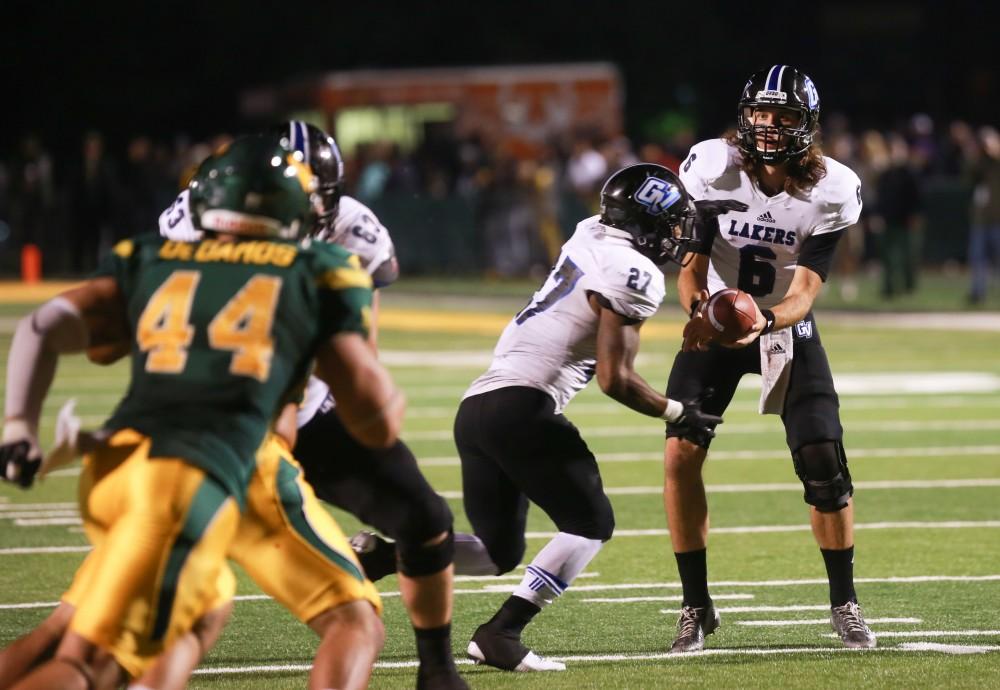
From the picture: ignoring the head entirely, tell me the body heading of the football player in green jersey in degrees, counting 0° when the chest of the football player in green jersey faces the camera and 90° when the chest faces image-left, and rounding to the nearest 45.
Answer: approximately 225°

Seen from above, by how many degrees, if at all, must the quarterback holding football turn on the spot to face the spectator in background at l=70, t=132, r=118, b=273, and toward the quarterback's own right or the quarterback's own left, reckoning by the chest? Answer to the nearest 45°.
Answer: approximately 135° to the quarterback's own right

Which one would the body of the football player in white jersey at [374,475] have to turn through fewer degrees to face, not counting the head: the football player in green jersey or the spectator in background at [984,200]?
the football player in green jersey

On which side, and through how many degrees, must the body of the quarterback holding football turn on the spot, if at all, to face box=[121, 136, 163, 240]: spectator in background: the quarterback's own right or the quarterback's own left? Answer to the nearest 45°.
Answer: approximately 135° to the quarterback's own right

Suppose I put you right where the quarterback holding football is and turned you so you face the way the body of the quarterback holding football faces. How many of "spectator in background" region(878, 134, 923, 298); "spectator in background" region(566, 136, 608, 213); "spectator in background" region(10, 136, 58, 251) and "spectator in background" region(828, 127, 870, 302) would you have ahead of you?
0

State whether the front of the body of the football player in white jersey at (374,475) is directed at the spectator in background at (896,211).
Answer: no

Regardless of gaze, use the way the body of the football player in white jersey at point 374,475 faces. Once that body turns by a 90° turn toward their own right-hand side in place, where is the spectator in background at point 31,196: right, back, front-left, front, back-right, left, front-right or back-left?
front-right

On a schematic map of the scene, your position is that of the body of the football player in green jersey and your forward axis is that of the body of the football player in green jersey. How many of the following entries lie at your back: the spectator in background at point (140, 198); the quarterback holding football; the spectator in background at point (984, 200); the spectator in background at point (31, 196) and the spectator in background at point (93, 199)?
0

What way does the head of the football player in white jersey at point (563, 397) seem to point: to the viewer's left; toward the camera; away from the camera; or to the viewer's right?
to the viewer's right

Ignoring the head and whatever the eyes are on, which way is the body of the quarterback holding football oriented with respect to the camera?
toward the camera

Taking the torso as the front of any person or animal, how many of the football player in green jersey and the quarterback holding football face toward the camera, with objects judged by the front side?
1

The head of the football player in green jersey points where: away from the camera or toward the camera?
away from the camera

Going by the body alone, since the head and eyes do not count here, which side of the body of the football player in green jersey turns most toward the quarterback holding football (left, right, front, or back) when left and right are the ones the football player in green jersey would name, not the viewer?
front

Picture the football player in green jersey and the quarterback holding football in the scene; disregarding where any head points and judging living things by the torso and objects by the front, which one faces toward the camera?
the quarterback holding football

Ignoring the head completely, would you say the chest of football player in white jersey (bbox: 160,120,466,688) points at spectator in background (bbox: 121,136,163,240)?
no

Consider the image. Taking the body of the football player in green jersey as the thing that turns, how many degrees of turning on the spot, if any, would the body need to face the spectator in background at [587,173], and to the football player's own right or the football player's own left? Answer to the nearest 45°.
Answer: approximately 45° to the football player's own left

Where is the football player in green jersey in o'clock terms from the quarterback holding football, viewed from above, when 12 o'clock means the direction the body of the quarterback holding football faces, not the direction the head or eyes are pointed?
The football player in green jersey is roughly at 1 o'clock from the quarterback holding football.
